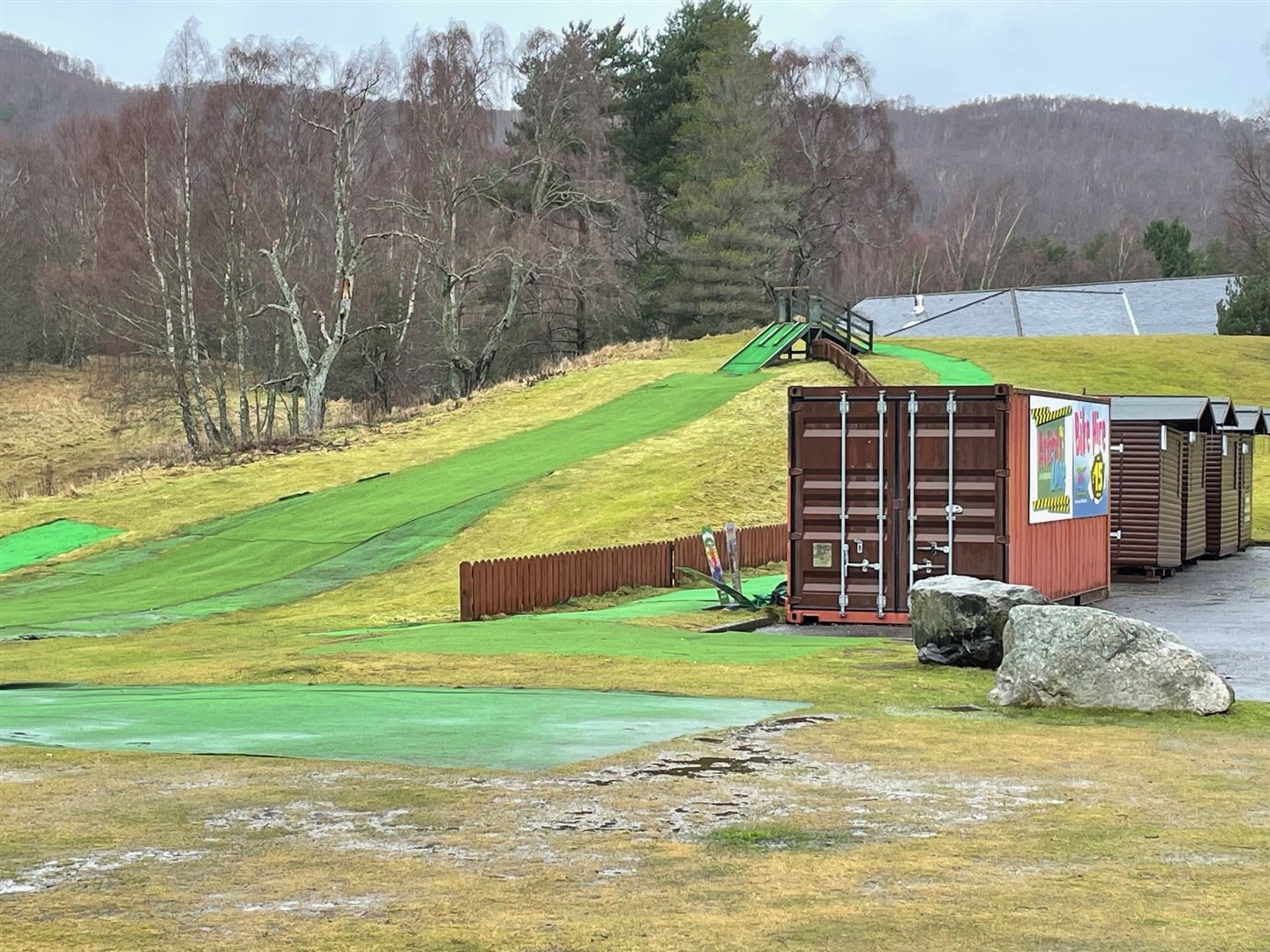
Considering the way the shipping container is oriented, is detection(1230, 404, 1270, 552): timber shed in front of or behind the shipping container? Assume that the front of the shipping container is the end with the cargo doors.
behind

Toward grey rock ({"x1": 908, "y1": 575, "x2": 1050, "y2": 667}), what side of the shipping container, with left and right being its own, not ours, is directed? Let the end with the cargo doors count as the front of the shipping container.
front

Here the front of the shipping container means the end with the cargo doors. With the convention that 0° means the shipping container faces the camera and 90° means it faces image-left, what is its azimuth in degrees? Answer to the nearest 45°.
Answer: approximately 0°
